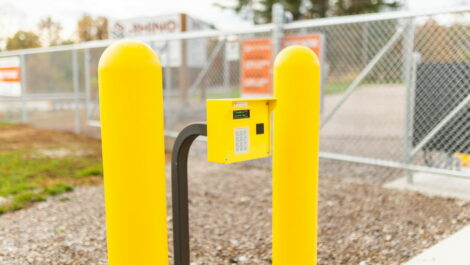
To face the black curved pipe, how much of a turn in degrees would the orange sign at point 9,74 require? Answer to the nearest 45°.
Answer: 0° — it already faces it

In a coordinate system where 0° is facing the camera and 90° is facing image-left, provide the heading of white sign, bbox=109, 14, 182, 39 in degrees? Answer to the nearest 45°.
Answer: approximately 0°

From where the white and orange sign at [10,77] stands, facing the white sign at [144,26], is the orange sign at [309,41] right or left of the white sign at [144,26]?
right

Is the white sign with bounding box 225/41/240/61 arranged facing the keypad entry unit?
yes

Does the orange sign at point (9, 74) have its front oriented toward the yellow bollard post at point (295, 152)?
yes

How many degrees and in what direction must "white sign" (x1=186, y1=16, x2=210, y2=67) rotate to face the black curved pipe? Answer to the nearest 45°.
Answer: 0° — it already faces it

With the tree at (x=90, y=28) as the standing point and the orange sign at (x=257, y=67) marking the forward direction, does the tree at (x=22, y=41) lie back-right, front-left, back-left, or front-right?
back-right
